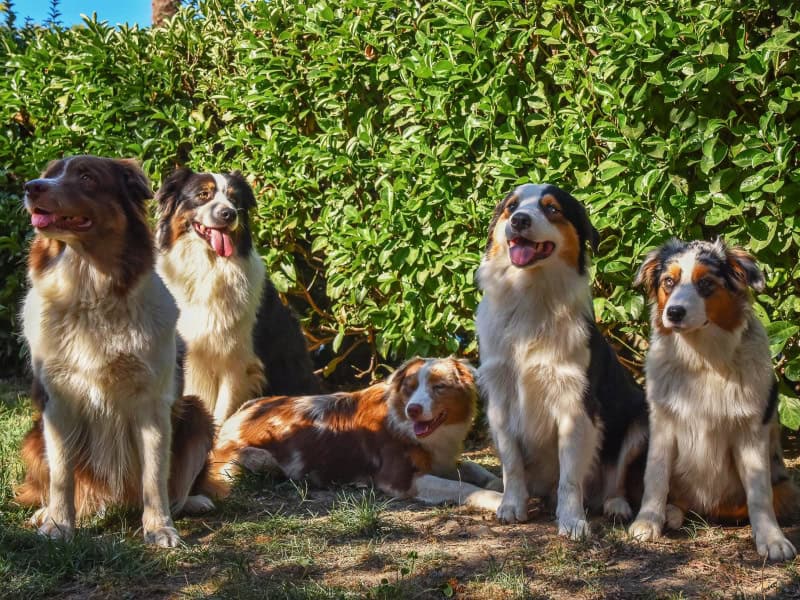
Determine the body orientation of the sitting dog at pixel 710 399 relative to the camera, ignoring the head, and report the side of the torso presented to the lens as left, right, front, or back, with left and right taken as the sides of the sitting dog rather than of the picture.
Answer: front

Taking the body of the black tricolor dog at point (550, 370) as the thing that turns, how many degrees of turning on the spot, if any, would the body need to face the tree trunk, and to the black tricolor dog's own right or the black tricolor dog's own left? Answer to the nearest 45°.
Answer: approximately 90° to the black tricolor dog's own right

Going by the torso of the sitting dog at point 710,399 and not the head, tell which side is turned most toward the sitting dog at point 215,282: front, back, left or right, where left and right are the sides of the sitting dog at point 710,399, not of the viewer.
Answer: right

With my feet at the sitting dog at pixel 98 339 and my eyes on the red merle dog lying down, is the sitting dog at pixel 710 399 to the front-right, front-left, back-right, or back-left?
front-right

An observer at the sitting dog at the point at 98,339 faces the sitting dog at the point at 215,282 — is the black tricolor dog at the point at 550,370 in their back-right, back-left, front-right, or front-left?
front-right

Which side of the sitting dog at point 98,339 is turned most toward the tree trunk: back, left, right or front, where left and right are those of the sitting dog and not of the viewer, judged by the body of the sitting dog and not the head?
back

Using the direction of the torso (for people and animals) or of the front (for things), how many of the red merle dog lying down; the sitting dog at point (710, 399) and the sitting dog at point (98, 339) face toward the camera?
2

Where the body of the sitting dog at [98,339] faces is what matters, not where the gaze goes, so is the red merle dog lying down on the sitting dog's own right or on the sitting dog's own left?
on the sitting dog's own left

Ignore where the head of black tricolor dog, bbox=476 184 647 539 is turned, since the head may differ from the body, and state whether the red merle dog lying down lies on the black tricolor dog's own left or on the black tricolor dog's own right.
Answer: on the black tricolor dog's own right

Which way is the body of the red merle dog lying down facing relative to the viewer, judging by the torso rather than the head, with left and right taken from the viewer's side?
facing to the right of the viewer

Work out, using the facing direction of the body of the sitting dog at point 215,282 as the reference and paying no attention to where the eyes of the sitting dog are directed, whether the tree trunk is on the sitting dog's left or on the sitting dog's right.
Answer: on the sitting dog's right

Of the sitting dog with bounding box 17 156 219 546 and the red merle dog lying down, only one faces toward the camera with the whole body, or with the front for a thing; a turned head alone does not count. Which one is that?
the sitting dog

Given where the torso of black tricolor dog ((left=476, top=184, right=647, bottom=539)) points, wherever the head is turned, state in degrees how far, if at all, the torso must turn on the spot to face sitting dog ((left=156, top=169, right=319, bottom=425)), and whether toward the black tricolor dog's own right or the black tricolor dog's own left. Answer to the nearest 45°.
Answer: approximately 90° to the black tricolor dog's own right

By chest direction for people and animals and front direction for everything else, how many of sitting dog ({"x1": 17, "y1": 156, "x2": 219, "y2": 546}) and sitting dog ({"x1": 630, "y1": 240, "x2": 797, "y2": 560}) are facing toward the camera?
2

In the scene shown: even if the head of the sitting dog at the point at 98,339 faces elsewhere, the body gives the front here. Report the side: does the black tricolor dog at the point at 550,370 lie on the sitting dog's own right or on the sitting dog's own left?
on the sitting dog's own left

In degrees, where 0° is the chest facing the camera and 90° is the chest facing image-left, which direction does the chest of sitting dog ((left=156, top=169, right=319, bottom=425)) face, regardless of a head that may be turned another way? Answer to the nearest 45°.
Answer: approximately 45°

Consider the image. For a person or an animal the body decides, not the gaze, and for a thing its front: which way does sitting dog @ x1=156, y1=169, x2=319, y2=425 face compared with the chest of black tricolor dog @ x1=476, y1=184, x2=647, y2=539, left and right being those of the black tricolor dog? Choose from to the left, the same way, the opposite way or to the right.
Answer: the same way
